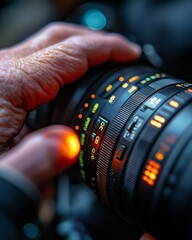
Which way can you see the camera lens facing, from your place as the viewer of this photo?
facing the viewer and to the right of the viewer
